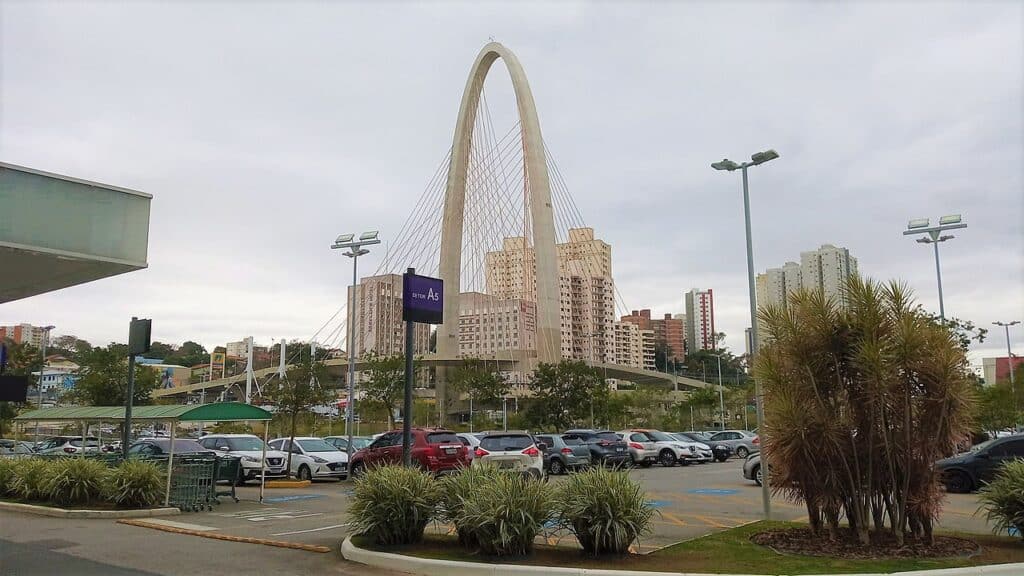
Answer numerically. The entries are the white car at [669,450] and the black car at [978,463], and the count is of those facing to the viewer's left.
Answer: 1

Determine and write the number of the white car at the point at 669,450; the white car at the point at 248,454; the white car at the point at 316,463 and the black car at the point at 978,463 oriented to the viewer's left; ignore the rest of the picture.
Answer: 1

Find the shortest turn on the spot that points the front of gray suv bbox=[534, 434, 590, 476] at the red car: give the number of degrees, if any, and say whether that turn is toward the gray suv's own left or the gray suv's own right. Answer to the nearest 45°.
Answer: approximately 90° to the gray suv's own left

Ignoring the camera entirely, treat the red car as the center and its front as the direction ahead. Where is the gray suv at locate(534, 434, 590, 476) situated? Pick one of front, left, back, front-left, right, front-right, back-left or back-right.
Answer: right

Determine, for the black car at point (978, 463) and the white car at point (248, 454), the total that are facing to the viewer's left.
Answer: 1

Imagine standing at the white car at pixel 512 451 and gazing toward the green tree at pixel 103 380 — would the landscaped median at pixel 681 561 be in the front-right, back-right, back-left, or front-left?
back-left

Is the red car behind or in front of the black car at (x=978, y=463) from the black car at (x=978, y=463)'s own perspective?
in front

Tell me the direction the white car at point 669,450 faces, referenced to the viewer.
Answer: facing the viewer and to the right of the viewer

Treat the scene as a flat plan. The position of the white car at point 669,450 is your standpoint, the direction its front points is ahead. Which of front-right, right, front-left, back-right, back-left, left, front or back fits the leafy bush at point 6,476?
right

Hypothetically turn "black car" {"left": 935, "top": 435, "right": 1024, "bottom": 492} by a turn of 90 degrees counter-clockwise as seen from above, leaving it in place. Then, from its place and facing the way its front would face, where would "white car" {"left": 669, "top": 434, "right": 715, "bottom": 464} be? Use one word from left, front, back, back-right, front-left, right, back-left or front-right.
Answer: back-right

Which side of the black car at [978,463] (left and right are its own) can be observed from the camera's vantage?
left

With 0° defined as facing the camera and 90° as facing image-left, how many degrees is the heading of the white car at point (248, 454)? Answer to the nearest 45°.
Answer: approximately 315°

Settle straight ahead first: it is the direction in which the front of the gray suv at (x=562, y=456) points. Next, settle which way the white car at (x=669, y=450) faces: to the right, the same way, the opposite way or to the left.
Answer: the opposite way

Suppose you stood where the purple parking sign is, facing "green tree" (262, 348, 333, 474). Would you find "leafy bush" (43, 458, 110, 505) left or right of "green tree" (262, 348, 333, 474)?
left
